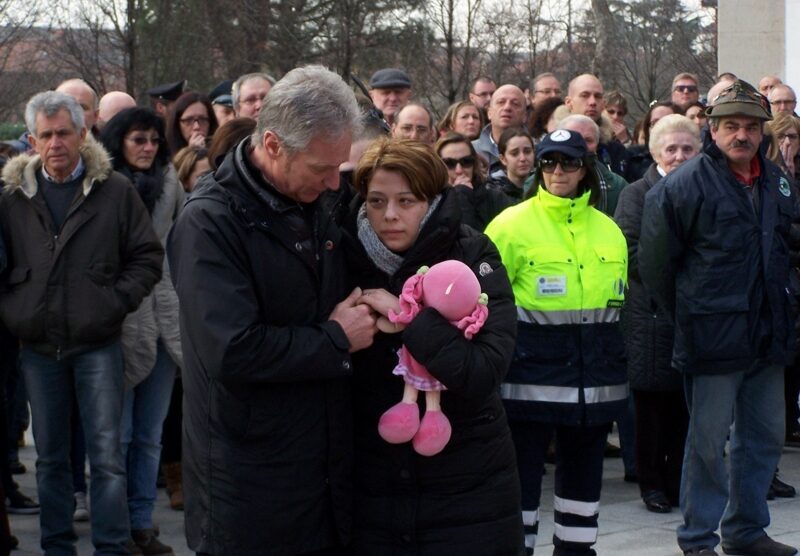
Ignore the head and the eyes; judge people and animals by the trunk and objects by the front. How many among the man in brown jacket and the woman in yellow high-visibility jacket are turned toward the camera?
2

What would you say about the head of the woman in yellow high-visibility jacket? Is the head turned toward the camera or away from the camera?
toward the camera

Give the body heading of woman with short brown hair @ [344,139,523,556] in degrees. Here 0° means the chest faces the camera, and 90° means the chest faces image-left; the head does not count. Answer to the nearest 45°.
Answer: approximately 45°

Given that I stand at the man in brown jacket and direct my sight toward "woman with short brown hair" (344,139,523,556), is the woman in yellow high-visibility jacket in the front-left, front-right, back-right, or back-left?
front-left

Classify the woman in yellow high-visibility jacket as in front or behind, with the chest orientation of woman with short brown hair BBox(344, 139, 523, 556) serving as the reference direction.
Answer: behind

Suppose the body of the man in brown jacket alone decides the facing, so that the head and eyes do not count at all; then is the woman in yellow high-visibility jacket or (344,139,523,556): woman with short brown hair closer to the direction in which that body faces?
the woman with short brown hair

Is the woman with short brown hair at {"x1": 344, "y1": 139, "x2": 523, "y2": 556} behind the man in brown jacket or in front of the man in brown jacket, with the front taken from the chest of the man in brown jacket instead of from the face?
in front

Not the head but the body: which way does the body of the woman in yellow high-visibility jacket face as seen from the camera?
toward the camera

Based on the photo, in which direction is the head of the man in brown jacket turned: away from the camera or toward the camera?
toward the camera

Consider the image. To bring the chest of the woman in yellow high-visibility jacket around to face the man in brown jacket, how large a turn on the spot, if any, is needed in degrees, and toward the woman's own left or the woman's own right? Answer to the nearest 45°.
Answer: approximately 90° to the woman's own right

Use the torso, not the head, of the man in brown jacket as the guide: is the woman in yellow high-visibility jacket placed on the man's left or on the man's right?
on the man's left

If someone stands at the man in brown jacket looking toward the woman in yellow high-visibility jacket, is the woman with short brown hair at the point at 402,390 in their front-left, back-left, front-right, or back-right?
front-right

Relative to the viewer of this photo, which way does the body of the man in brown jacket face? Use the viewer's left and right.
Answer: facing the viewer

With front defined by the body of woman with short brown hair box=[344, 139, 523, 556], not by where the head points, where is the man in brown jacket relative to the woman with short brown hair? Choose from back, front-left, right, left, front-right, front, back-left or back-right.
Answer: right
